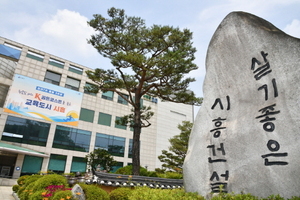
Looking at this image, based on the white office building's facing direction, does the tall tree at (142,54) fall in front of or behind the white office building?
in front

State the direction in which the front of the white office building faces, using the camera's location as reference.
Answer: facing the viewer and to the right of the viewer

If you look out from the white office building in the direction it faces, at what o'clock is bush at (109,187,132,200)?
The bush is roughly at 1 o'clock from the white office building.

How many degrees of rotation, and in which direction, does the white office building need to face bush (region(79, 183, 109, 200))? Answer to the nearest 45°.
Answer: approximately 45° to its right

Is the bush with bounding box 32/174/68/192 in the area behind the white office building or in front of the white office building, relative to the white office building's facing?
in front

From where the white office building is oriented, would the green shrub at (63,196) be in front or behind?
in front
